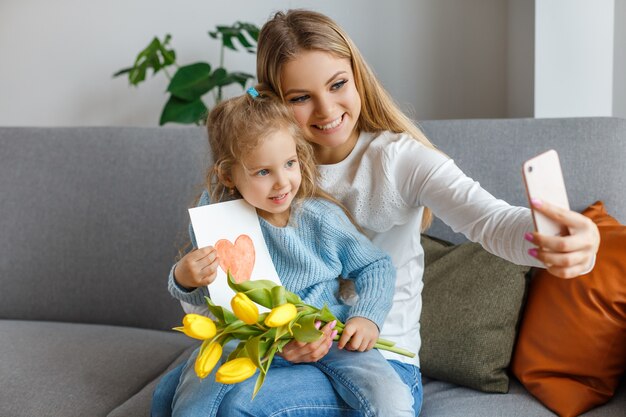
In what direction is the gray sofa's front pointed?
toward the camera

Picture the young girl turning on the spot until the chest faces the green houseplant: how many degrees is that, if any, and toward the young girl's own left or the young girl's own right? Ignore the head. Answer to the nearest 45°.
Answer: approximately 180°

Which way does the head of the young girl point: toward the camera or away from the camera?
toward the camera

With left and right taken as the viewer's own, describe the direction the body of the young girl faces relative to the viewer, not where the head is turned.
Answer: facing the viewer

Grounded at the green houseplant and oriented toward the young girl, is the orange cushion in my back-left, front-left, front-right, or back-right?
front-left

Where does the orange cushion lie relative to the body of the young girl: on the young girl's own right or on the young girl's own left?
on the young girl's own left

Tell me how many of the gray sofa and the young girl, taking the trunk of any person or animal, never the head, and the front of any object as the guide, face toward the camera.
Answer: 2

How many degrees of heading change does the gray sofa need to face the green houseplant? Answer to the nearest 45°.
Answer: approximately 180°

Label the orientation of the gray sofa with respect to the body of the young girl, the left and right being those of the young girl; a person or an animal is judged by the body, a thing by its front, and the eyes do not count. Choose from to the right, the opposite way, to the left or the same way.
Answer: the same way
